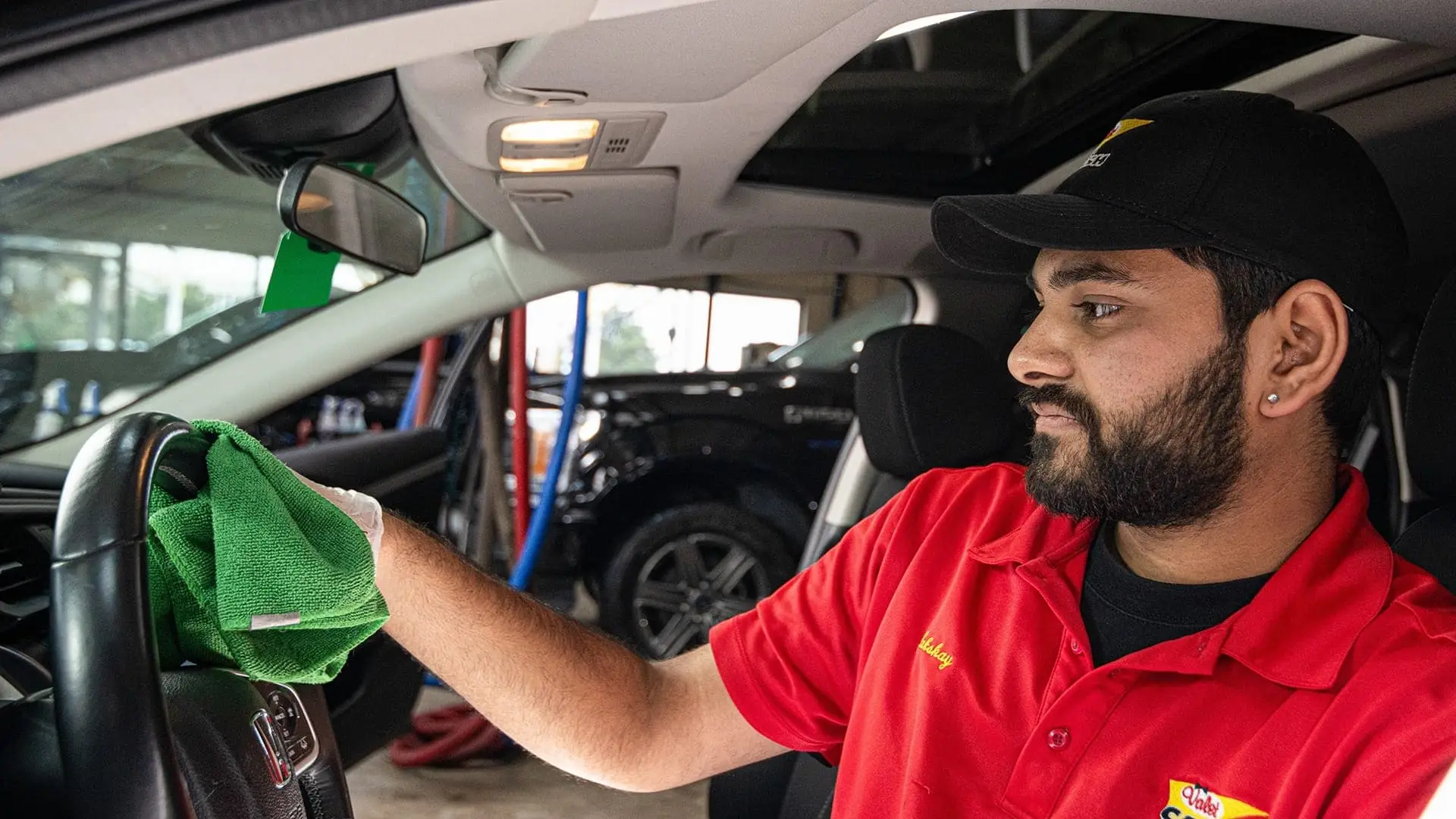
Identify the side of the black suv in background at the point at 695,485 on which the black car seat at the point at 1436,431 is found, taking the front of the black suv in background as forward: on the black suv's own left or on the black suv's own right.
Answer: on the black suv's own left

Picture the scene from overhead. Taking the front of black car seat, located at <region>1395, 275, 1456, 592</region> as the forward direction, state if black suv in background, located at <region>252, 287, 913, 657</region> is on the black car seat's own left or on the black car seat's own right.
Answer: on the black car seat's own right

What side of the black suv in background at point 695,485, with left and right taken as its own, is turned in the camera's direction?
left

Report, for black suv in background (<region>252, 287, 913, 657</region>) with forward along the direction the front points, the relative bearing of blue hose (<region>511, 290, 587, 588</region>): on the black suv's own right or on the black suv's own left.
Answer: on the black suv's own left

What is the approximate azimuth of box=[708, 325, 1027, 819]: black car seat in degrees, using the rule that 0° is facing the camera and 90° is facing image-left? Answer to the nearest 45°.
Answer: approximately 45°

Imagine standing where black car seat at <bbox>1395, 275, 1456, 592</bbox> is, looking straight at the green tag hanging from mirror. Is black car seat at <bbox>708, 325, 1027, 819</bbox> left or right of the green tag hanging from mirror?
right

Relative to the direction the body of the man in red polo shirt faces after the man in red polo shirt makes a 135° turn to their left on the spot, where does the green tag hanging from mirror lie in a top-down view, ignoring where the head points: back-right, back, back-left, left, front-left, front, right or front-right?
back

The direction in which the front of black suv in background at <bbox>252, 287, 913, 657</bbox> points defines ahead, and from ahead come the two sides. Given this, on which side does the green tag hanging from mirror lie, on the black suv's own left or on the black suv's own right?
on the black suv's own left

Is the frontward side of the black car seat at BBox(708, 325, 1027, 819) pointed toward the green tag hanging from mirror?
yes

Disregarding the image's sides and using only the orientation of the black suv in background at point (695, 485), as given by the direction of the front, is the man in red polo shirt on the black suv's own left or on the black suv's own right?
on the black suv's own left

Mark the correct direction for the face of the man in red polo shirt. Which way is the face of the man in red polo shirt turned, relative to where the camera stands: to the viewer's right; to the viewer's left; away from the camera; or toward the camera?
to the viewer's left

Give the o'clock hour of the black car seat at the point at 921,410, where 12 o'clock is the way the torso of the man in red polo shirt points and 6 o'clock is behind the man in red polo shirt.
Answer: The black car seat is roughly at 4 o'clock from the man in red polo shirt.

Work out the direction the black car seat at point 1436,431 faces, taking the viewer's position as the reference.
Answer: facing the viewer and to the left of the viewer
